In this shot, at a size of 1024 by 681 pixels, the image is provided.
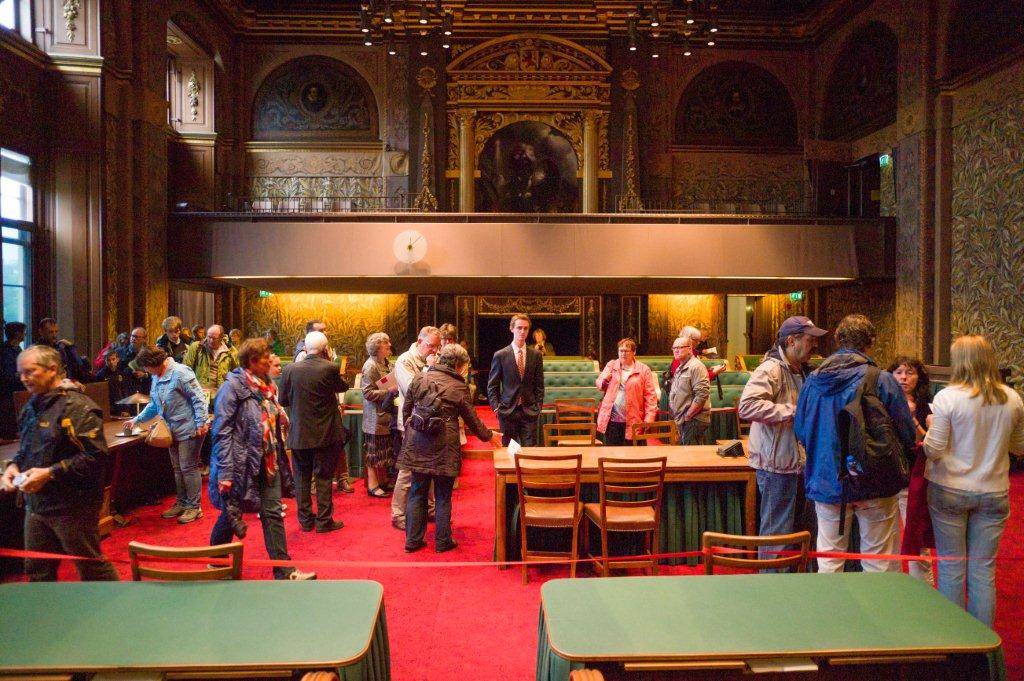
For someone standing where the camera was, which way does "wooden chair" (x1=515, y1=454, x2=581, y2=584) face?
facing away from the viewer

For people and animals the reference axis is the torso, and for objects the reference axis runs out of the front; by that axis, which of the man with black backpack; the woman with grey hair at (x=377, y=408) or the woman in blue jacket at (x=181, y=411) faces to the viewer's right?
the woman with grey hair

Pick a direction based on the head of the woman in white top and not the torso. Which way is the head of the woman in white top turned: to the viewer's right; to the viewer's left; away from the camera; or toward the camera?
away from the camera

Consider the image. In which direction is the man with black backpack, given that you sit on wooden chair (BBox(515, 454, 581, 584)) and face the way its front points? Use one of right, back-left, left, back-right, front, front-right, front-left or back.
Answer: back-right

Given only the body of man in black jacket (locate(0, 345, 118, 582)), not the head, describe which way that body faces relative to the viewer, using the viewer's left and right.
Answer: facing the viewer and to the left of the viewer

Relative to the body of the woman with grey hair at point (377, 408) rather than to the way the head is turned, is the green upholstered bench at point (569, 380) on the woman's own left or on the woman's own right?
on the woman's own left

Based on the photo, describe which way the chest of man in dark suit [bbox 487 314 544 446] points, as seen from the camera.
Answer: toward the camera

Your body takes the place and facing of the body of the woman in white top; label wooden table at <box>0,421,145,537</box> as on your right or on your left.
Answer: on your left

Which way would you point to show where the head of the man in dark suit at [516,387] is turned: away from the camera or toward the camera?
toward the camera

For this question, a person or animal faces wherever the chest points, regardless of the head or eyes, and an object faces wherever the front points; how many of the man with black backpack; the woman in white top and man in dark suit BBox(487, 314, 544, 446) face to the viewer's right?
0
